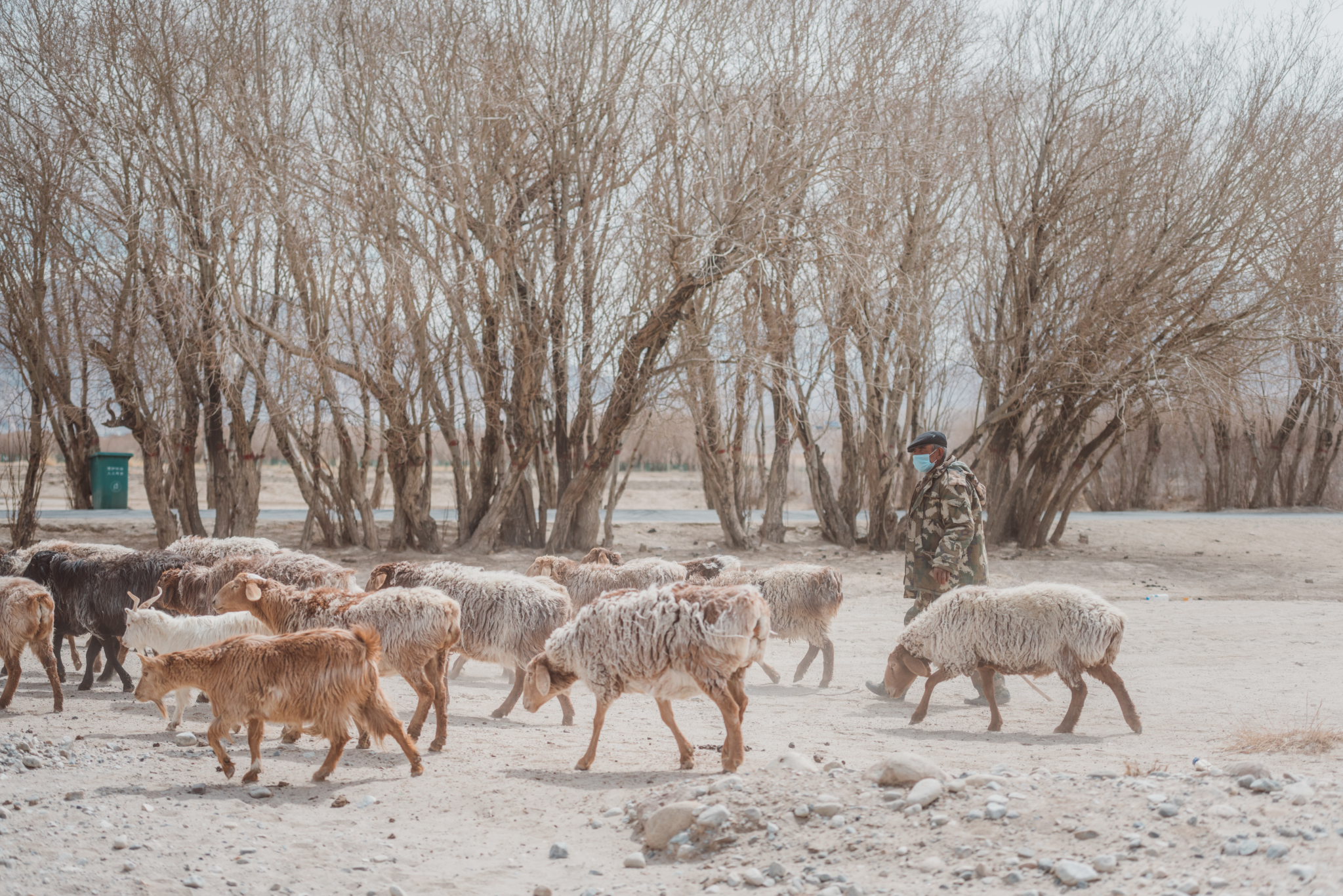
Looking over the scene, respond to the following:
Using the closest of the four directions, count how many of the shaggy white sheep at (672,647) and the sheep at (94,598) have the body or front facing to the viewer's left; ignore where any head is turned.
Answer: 2

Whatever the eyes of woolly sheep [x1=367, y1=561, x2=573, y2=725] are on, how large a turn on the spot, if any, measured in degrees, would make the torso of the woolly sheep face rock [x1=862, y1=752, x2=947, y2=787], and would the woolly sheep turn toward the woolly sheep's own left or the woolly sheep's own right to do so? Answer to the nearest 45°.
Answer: approximately 135° to the woolly sheep's own left

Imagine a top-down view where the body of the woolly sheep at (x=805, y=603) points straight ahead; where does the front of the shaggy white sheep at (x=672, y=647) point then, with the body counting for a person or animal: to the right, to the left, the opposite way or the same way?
the same way

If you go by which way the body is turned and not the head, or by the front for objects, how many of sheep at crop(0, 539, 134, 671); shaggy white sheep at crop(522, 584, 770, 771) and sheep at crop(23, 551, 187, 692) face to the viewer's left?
3

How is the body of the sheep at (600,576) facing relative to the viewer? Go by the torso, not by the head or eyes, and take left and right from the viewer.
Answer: facing to the left of the viewer

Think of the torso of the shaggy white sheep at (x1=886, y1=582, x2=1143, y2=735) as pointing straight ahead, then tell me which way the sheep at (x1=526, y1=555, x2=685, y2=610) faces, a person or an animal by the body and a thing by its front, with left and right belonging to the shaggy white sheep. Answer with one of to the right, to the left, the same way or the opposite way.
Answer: the same way

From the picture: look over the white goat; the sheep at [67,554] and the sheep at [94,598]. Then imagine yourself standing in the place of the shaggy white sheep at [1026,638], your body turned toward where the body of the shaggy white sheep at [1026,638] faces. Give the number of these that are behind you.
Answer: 0

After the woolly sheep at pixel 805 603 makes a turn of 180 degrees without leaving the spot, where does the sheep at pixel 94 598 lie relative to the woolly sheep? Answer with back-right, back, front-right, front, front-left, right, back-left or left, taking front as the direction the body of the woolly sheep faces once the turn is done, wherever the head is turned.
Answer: back

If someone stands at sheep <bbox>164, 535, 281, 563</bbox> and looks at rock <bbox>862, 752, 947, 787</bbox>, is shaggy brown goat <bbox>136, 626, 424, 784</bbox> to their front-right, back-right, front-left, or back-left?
front-right

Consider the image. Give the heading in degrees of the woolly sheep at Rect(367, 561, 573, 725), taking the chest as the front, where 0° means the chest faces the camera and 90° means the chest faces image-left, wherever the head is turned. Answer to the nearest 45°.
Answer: approximately 90°

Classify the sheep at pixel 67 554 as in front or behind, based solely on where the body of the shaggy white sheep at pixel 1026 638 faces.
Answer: in front

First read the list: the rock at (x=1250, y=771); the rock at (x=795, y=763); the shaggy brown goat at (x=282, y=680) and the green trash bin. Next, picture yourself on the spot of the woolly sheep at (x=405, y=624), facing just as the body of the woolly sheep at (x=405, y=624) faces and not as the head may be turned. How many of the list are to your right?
1

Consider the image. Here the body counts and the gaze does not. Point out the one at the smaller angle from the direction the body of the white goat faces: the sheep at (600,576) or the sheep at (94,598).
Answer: the sheep at (94,598)

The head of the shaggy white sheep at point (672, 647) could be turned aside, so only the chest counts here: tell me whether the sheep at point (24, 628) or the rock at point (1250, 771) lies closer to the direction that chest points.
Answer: the sheep

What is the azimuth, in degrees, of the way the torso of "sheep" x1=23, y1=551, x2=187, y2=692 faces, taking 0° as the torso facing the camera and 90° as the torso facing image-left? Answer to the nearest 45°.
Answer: approximately 90°

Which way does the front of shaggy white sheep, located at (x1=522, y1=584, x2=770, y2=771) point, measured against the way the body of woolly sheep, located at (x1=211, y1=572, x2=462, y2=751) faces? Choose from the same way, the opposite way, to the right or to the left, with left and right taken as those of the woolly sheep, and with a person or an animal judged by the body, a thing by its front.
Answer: the same way

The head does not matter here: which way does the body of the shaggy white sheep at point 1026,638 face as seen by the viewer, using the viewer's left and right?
facing to the left of the viewer

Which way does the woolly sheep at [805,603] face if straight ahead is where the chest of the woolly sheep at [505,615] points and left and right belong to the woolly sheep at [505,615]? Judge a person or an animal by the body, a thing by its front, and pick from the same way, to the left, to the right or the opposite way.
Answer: the same way

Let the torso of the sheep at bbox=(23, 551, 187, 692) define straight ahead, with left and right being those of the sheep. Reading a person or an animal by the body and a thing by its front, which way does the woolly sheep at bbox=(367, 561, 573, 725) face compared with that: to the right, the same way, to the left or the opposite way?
the same way

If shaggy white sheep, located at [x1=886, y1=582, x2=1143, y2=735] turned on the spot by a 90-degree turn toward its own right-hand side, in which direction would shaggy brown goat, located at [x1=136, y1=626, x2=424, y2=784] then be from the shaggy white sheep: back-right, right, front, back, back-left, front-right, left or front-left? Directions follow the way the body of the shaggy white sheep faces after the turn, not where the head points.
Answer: back-left

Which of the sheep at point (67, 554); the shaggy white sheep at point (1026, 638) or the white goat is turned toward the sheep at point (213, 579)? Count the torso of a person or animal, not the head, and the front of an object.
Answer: the shaggy white sheep

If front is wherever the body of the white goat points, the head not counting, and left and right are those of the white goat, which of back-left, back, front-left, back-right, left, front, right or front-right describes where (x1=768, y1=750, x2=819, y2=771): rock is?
back-left
